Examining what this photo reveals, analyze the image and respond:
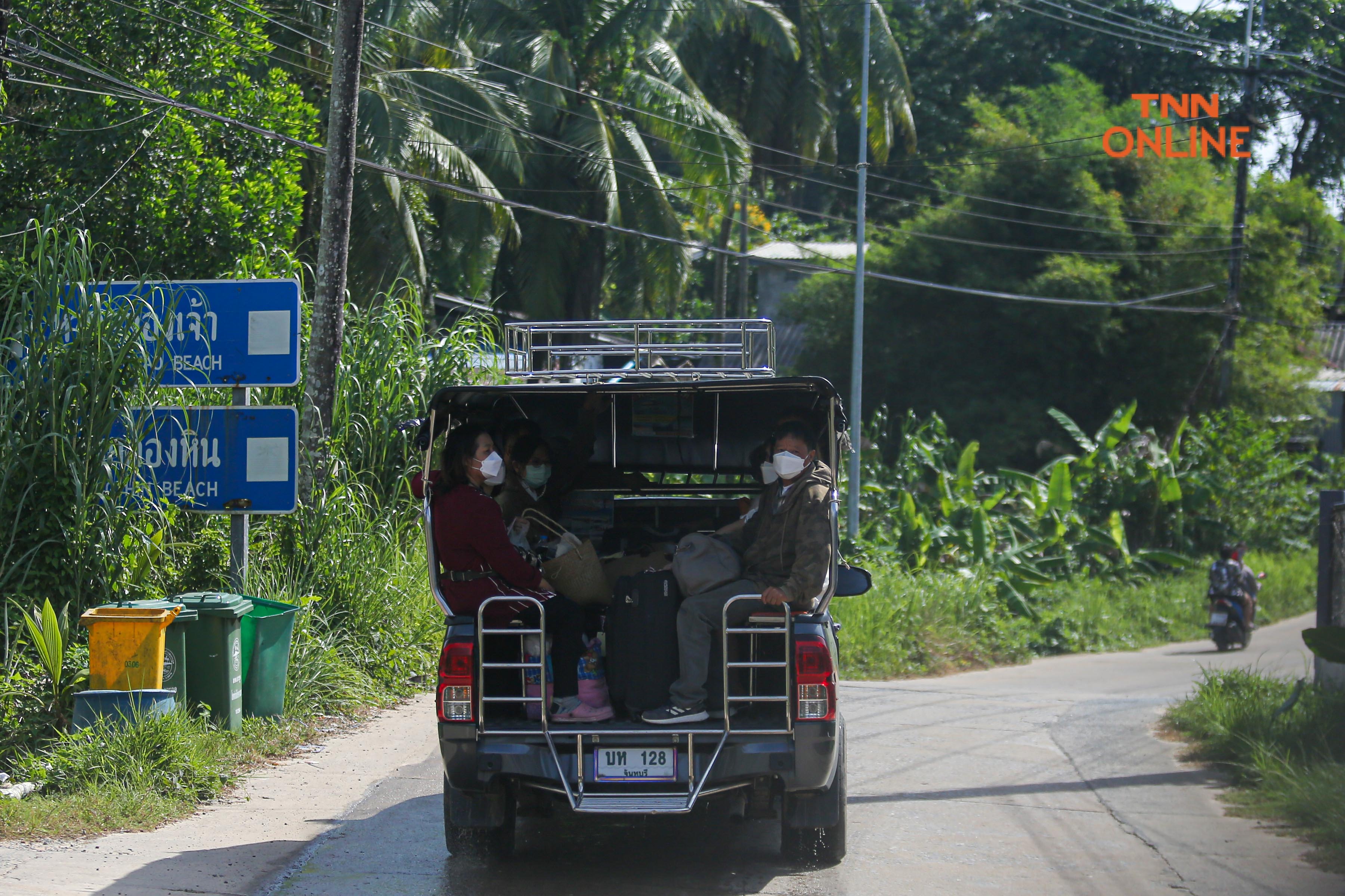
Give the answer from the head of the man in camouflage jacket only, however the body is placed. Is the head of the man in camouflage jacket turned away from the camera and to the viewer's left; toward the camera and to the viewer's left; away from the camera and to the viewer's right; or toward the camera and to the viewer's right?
toward the camera and to the viewer's left

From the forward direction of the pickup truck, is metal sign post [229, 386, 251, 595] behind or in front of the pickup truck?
in front

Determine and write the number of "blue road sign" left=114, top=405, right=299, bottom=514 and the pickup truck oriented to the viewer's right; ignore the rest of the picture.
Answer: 0

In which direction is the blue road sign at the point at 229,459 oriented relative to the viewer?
toward the camera

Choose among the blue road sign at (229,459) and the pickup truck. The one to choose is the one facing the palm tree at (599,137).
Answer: the pickup truck

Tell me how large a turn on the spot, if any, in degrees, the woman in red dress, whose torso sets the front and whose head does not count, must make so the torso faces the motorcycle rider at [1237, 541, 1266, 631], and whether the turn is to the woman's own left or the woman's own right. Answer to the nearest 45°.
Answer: approximately 45° to the woman's own left

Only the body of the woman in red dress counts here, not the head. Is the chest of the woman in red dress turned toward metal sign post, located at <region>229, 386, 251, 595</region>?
no

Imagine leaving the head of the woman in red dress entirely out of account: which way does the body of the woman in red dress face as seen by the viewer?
to the viewer's right

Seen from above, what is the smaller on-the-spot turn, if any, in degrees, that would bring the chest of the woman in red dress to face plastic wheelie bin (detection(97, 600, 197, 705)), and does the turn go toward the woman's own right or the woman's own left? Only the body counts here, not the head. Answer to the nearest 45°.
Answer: approximately 135° to the woman's own left

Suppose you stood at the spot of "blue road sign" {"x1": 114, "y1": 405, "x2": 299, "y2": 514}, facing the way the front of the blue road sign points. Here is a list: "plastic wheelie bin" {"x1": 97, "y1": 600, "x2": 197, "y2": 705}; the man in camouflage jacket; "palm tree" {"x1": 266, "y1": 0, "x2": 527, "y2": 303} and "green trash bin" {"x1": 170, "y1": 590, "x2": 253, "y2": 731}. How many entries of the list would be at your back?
1

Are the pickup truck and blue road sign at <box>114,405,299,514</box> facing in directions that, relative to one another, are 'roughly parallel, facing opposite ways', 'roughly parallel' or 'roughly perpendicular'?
roughly parallel, facing opposite ways

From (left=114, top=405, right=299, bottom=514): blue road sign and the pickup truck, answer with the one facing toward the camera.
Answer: the blue road sign

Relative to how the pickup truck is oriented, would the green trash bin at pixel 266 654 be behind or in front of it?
in front

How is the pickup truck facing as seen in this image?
away from the camera

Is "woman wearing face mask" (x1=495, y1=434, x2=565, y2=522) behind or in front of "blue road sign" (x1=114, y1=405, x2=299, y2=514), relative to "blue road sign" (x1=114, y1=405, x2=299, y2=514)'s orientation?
in front

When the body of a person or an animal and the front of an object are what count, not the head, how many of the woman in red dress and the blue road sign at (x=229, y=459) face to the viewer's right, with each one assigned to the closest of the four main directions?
1
